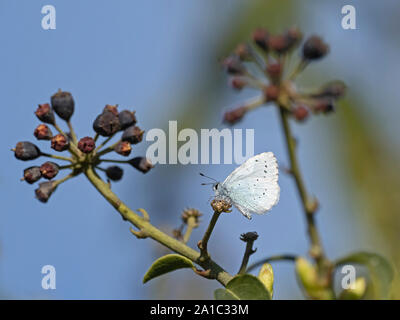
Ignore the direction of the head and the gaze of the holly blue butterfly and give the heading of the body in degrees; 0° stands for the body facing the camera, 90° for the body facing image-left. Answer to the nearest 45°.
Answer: approximately 90°
